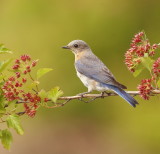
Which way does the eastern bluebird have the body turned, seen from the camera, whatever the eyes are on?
to the viewer's left

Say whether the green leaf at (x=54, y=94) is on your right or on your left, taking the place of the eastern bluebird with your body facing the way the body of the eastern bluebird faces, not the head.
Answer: on your left

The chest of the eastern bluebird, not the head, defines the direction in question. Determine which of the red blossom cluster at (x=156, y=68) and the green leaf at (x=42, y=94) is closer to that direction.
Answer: the green leaf

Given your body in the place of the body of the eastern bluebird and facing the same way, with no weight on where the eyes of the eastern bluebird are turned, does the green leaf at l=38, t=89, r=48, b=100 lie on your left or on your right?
on your left

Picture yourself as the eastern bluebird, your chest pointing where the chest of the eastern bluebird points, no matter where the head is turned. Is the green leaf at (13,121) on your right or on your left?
on your left

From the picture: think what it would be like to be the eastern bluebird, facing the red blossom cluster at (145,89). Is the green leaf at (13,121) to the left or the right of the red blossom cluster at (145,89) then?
right
